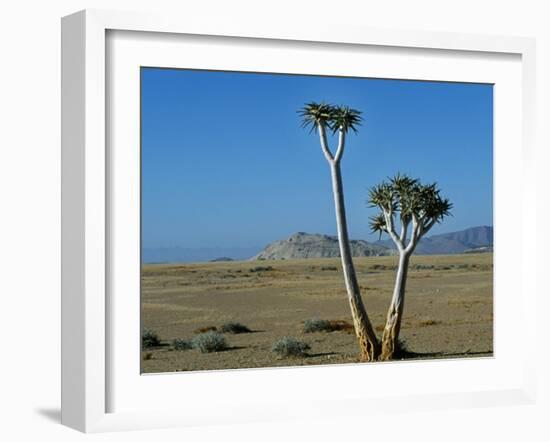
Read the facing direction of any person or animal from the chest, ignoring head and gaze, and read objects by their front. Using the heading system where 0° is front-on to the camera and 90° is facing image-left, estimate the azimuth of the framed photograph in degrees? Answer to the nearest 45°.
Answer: approximately 315°
